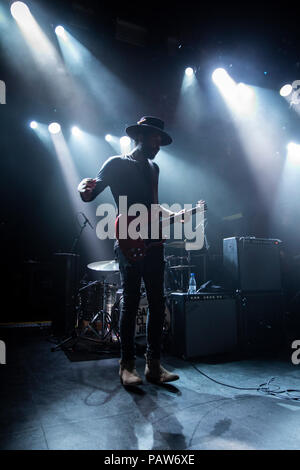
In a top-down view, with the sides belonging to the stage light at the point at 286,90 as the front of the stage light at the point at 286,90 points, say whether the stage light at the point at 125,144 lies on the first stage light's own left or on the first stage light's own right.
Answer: on the first stage light's own right

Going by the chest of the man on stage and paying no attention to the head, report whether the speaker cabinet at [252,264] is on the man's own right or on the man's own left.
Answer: on the man's own left

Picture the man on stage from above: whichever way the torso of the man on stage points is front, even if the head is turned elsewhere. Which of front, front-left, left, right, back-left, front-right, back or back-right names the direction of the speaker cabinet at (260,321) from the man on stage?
left

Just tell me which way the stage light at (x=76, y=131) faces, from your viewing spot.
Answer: facing the viewer

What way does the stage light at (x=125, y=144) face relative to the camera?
toward the camera

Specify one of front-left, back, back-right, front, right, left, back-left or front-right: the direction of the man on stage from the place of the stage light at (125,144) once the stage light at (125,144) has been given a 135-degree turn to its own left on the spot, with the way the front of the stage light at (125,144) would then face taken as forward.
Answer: back-right

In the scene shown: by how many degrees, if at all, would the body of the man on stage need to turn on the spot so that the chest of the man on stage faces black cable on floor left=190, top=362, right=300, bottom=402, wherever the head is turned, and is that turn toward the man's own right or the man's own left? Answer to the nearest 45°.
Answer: approximately 45° to the man's own left

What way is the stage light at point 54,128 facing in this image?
toward the camera

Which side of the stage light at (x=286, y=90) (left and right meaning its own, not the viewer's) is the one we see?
front

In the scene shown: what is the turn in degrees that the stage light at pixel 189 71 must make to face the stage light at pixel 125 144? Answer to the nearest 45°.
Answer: approximately 135° to its right

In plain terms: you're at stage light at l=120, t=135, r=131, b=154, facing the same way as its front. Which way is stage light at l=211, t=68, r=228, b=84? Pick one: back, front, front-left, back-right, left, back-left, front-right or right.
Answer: front-left

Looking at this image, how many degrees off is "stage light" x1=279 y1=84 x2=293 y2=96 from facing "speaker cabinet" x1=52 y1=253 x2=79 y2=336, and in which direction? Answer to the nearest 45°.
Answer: approximately 45° to its right

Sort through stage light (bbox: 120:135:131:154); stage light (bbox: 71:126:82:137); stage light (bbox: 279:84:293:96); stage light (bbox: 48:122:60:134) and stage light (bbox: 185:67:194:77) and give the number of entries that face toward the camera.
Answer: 5

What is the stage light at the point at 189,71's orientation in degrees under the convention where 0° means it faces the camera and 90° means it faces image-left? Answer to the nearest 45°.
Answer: approximately 0°
